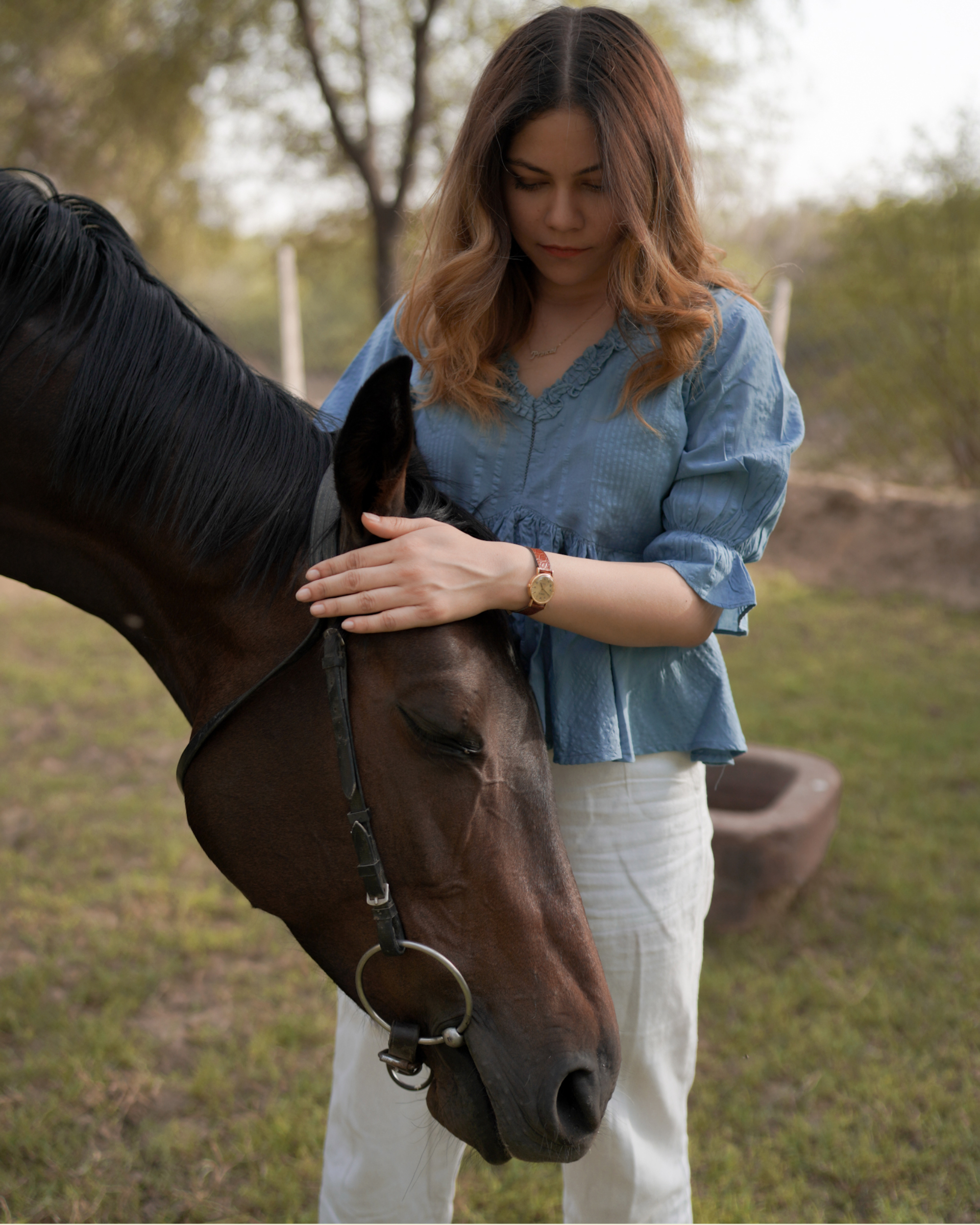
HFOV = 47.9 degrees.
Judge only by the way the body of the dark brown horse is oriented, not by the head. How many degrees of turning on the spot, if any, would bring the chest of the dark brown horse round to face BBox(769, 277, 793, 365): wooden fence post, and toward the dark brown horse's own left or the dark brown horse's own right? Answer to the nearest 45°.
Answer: approximately 45° to the dark brown horse's own left

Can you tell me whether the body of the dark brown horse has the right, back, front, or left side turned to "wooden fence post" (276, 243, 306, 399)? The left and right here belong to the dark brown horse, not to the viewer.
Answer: left

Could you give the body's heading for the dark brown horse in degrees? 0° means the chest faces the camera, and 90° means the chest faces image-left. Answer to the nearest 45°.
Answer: approximately 270°

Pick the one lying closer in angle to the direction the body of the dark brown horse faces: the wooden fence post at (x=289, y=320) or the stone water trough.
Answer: the stone water trough

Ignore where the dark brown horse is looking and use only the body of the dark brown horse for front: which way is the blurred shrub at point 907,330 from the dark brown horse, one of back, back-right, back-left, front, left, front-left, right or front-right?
front-left

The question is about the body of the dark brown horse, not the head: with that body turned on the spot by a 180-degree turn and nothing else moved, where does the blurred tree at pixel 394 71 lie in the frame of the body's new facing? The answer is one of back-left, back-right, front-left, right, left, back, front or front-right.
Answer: right
